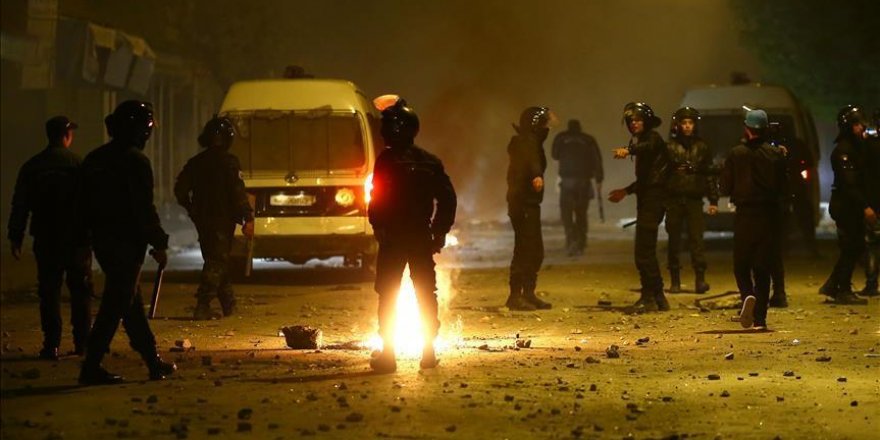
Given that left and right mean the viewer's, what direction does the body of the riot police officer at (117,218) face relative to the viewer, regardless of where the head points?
facing to the right of the viewer

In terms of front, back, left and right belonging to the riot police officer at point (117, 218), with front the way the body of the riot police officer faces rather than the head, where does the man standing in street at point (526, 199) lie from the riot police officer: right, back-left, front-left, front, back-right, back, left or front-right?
front-left

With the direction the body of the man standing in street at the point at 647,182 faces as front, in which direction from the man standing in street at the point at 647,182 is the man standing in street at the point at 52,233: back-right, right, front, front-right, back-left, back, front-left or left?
front-left

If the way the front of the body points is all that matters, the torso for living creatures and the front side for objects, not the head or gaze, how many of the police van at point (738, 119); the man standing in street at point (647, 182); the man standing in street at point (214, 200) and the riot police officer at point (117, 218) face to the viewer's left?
1

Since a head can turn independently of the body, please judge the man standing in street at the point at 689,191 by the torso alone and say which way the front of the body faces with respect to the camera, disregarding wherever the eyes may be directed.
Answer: toward the camera

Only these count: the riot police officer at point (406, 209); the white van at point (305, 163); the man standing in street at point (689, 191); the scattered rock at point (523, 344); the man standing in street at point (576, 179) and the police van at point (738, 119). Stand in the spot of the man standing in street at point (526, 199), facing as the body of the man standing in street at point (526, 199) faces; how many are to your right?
2

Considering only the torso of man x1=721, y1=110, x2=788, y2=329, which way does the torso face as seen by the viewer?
away from the camera

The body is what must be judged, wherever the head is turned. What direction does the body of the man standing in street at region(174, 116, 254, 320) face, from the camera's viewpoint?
away from the camera

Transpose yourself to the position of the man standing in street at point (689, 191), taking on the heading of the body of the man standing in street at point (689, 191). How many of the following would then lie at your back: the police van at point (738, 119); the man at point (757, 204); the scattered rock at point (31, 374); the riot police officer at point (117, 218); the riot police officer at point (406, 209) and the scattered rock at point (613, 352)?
1

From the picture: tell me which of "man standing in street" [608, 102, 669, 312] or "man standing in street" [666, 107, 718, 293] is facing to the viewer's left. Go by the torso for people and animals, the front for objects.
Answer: "man standing in street" [608, 102, 669, 312]

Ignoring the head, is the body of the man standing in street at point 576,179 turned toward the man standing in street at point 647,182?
no
